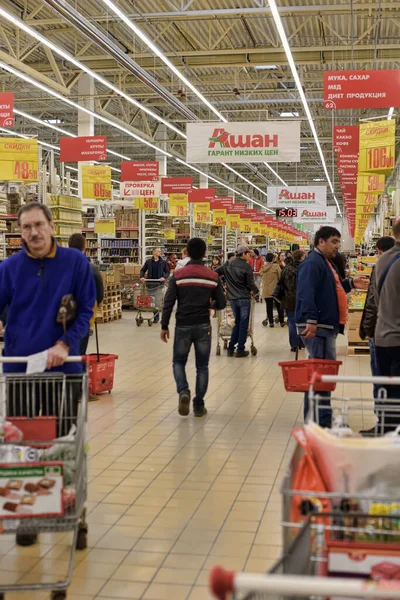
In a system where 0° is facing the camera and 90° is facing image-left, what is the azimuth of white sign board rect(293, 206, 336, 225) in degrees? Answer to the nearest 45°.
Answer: approximately 0°

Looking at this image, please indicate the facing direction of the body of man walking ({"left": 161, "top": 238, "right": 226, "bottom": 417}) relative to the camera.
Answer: away from the camera

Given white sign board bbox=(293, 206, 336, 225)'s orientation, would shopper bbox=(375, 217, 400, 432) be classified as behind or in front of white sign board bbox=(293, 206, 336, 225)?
in front

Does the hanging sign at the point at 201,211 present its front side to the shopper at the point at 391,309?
yes

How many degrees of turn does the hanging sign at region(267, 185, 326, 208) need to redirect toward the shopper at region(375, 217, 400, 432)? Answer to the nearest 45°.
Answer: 0° — it already faces them

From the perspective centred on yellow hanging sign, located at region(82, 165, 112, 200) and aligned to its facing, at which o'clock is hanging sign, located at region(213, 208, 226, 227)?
The hanging sign is roughly at 7 o'clock from the yellow hanging sign.

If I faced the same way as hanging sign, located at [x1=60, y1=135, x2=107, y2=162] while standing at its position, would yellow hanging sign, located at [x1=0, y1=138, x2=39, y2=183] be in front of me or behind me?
in front

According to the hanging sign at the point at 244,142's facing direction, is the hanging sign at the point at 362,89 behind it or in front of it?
in front

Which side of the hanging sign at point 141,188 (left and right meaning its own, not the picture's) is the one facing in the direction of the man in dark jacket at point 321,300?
front
